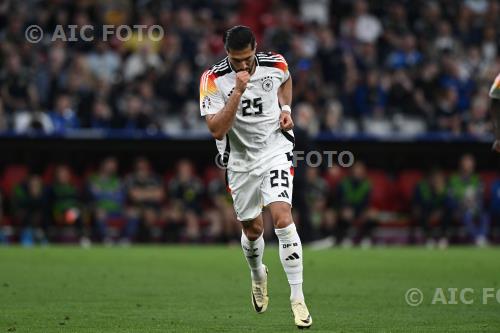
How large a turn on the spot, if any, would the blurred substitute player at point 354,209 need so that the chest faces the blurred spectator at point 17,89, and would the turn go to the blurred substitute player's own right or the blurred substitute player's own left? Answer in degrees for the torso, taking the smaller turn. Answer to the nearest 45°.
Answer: approximately 90° to the blurred substitute player's own right

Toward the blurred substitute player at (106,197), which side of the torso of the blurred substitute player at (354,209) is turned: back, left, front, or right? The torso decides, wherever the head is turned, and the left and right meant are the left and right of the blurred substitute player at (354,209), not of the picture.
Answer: right

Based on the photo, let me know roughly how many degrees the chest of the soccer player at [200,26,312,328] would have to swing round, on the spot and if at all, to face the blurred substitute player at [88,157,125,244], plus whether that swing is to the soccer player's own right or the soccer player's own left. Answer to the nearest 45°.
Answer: approximately 180°

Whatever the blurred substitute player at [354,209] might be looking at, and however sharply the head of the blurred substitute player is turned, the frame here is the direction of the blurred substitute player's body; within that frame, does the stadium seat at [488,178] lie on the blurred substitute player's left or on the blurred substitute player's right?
on the blurred substitute player's left

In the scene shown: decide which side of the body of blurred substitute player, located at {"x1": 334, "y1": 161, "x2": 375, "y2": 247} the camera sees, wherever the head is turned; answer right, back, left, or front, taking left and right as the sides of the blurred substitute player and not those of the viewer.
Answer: front
